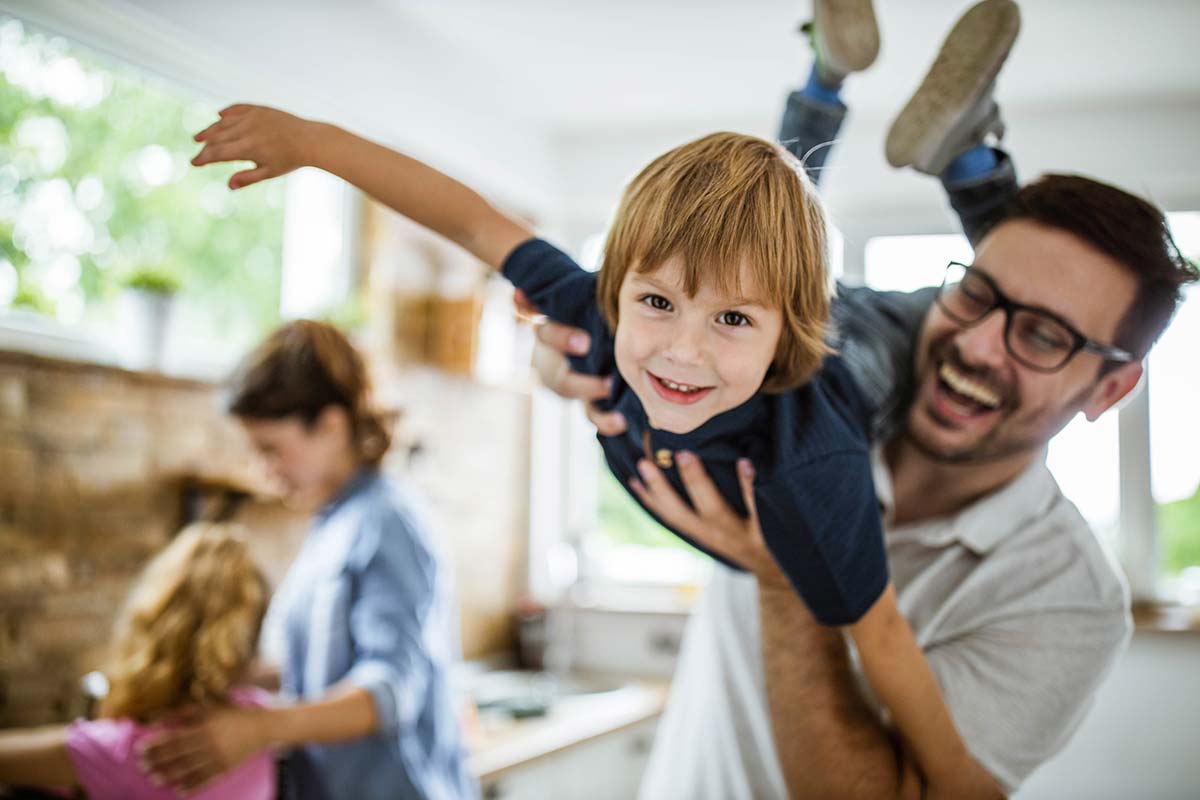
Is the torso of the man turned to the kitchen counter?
no

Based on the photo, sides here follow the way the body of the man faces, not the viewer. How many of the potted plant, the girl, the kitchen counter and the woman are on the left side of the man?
0

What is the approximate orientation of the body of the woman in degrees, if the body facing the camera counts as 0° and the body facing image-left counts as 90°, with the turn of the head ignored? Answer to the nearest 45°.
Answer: approximately 90°

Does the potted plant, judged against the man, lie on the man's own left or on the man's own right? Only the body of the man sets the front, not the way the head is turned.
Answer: on the man's own right

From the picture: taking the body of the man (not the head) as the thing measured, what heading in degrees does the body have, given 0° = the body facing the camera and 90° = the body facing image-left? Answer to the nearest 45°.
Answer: approximately 45°

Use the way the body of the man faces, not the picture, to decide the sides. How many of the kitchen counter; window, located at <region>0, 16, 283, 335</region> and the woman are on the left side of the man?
0

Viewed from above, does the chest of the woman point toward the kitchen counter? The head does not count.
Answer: no

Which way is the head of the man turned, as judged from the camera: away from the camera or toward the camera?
toward the camera

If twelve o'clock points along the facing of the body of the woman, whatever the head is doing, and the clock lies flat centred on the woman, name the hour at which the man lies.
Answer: The man is roughly at 8 o'clock from the woman.

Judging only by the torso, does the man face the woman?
no

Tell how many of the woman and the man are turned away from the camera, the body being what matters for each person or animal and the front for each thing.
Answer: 0
